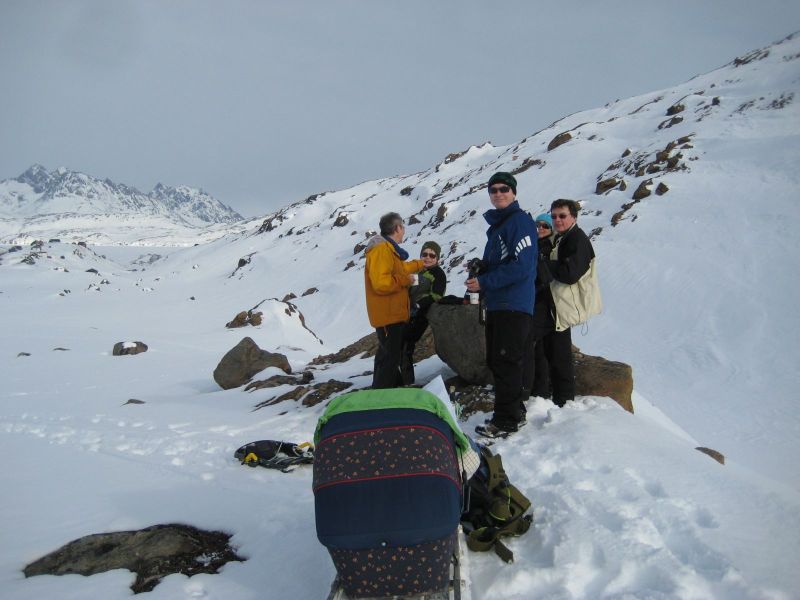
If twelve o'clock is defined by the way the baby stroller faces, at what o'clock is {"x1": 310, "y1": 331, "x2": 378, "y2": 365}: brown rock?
The brown rock is roughly at 12 o'clock from the baby stroller.

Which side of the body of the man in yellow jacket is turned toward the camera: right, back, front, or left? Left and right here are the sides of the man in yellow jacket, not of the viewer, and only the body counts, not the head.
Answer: right

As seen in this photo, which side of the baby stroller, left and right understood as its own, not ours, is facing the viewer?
back

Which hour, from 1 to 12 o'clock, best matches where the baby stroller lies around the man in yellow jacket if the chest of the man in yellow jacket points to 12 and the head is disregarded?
The baby stroller is roughly at 3 o'clock from the man in yellow jacket.

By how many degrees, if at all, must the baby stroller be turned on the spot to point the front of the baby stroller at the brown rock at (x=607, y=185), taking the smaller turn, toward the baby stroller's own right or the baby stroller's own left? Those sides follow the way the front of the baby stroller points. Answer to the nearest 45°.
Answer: approximately 45° to the baby stroller's own right
